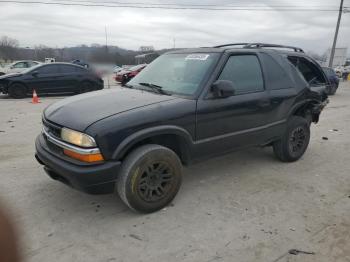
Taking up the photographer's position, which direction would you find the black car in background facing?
facing to the left of the viewer

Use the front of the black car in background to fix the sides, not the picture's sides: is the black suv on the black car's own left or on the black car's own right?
on the black car's own left

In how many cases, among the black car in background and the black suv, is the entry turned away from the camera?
0

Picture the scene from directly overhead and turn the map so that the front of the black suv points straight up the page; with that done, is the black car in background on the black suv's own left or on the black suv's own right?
on the black suv's own right

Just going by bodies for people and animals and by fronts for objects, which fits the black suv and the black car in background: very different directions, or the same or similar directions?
same or similar directions
